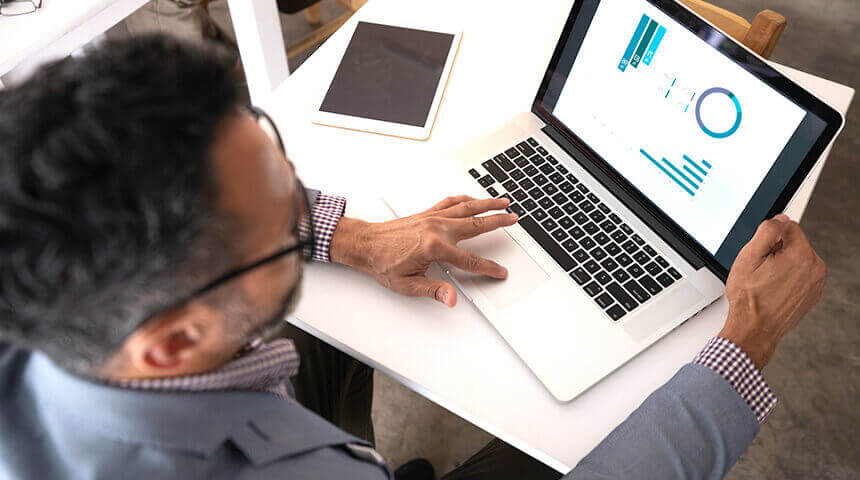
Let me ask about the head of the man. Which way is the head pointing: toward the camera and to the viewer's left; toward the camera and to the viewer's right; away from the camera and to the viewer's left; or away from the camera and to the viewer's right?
away from the camera and to the viewer's right

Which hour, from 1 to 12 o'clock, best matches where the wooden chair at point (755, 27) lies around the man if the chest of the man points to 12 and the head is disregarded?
The wooden chair is roughly at 12 o'clock from the man.

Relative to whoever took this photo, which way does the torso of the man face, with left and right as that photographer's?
facing away from the viewer and to the right of the viewer

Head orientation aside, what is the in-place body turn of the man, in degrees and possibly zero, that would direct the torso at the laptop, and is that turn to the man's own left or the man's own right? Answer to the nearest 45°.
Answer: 0° — they already face it

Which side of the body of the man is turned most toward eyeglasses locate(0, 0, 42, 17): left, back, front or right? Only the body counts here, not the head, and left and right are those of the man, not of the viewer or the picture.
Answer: left

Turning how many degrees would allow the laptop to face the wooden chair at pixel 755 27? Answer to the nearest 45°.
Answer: approximately 135° to its right

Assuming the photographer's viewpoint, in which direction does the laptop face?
facing the viewer and to the left of the viewer

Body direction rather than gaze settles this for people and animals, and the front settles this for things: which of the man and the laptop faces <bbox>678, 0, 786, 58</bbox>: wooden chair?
the man
